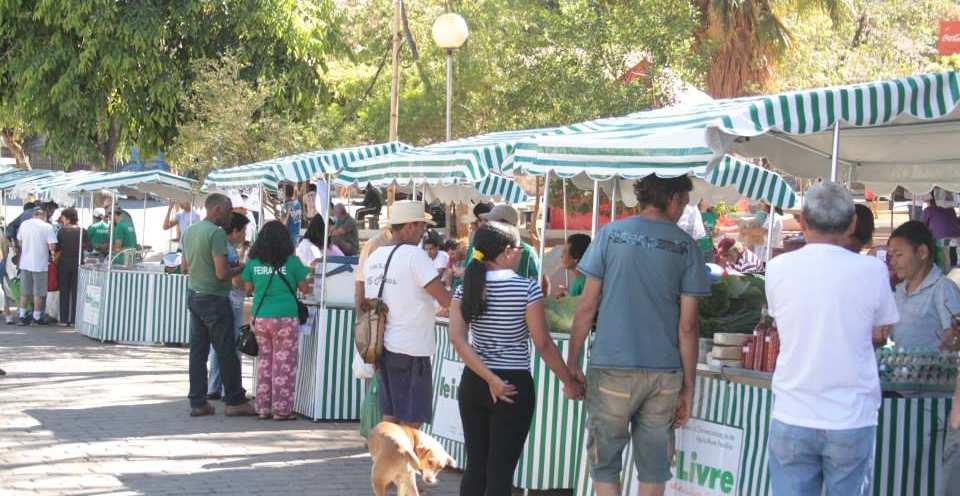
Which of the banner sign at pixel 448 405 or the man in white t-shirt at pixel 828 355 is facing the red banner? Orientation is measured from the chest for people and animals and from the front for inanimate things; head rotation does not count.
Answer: the man in white t-shirt

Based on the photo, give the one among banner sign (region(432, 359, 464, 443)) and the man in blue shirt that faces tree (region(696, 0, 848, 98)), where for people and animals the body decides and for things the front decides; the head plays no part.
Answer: the man in blue shirt

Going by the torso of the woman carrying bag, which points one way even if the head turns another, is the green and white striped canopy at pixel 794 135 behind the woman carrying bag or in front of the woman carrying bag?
behind

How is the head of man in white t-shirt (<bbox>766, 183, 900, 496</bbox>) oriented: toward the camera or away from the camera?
away from the camera

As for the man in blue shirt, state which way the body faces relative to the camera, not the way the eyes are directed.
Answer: away from the camera

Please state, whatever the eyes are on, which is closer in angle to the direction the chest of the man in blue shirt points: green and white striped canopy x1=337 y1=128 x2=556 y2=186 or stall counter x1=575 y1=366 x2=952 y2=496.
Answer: the green and white striped canopy

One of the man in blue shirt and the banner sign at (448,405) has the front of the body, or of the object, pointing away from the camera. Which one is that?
the man in blue shirt

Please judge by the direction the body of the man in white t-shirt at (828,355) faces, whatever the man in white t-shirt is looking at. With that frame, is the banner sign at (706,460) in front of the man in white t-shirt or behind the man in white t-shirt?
in front

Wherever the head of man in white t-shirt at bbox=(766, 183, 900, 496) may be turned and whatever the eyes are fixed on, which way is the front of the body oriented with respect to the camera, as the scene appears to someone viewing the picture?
away from the camera
